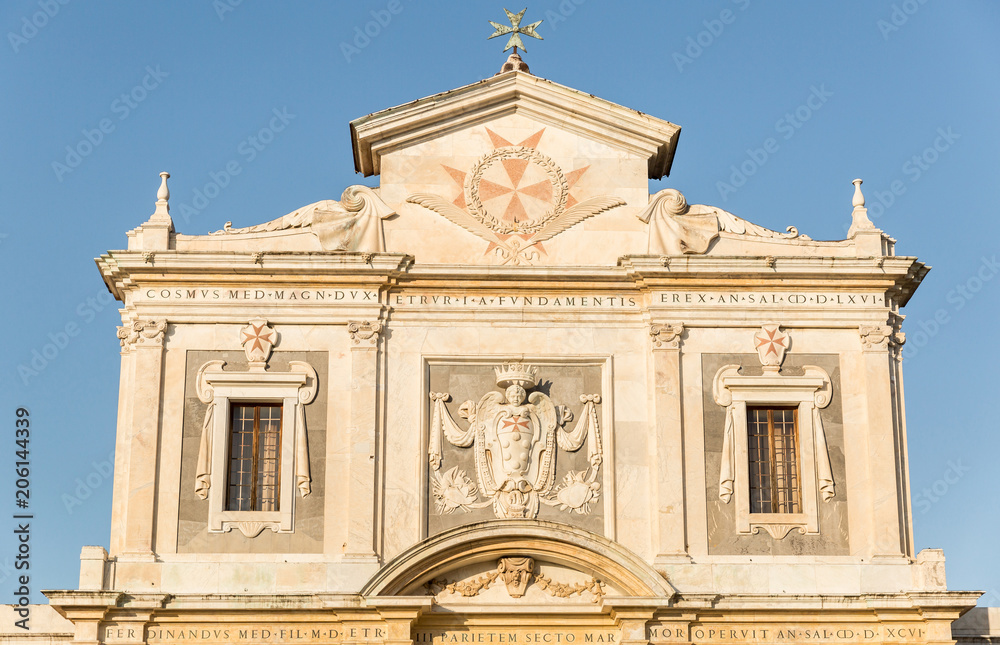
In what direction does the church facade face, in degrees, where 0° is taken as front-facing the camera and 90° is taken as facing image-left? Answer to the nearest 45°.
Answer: approximately 0°
